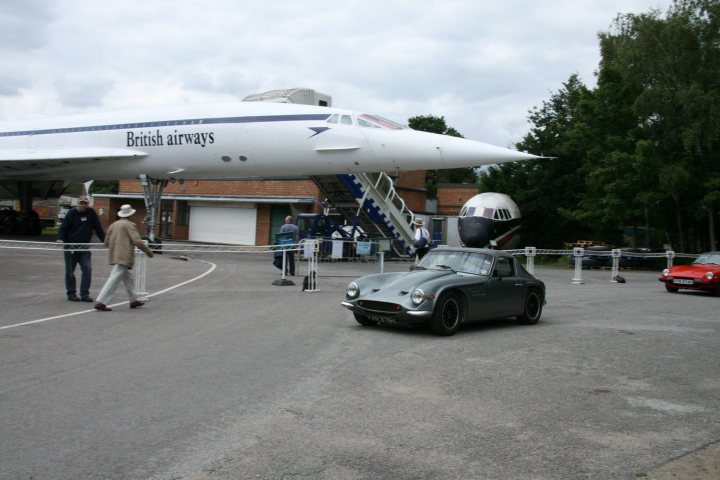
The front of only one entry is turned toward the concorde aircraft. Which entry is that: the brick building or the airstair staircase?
the brick building

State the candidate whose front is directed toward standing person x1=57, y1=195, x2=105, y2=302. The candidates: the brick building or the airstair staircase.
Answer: the brick building

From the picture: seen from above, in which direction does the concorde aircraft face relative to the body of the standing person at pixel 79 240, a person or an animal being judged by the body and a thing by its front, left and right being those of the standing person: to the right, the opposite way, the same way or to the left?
to the left

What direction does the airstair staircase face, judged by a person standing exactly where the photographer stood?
facing to the right of the viewer

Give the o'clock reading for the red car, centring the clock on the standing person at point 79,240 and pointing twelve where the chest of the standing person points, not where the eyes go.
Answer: The red car is roughly at 9 o'clock from the standing person.

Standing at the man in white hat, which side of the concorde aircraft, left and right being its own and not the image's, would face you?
right

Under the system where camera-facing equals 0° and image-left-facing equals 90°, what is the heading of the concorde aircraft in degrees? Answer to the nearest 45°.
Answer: approximately 270°

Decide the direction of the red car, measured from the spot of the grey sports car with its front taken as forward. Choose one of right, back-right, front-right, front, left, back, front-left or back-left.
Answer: back

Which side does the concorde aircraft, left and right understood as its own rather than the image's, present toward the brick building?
left

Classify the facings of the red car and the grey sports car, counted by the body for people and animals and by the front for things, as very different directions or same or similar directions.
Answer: same or similar directions

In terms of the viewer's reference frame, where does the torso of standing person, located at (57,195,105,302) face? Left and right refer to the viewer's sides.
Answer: facing the viewer

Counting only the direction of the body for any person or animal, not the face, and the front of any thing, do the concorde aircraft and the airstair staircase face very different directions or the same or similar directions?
same or similar directions

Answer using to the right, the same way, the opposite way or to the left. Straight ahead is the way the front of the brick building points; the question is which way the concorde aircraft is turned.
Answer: to the left

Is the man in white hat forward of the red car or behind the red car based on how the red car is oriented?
forward

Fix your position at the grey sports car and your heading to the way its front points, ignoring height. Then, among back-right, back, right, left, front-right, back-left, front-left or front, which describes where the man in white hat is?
front-right
